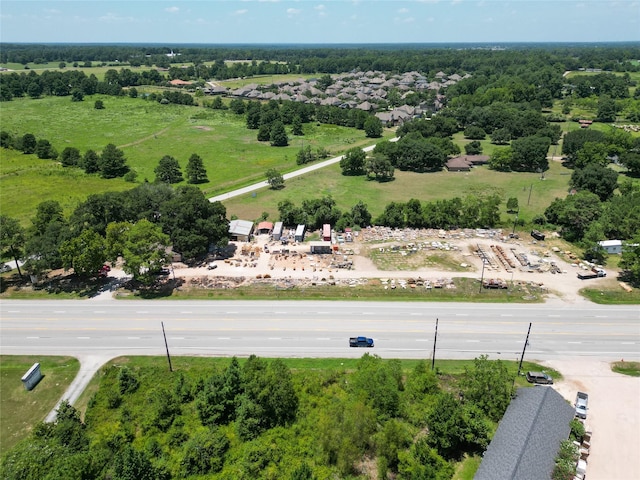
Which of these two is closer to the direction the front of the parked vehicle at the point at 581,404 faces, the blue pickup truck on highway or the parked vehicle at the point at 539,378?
the blue pickup truck on highway

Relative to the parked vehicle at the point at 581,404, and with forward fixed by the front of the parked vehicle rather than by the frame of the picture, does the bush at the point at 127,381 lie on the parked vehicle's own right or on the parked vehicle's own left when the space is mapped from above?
on the parked vehicle's own right

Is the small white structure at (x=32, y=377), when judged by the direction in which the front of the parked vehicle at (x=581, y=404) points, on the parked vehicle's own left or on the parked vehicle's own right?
on the parked vehicle's own right

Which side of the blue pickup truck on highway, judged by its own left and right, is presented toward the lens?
right

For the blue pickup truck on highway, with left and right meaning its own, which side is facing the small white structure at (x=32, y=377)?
back

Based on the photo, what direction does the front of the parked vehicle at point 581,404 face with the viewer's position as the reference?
facing the viewer

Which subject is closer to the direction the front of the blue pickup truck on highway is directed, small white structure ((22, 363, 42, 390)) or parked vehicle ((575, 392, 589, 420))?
the parked vehicle

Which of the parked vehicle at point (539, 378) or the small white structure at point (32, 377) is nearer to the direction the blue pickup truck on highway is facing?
the parked vehicle

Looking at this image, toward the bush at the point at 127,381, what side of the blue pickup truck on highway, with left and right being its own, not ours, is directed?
back

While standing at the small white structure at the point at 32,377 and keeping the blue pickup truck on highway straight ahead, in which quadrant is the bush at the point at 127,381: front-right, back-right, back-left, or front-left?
front-right
